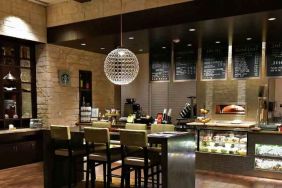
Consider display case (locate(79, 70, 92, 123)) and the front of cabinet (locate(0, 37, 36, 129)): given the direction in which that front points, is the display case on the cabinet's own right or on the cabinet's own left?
on the cabinet's own left

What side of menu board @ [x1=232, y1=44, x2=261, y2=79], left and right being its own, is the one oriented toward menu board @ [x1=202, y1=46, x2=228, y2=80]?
right

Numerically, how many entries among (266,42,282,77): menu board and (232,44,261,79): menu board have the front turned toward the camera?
2

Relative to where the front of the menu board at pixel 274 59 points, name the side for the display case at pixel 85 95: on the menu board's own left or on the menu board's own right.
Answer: on the menu board's own right

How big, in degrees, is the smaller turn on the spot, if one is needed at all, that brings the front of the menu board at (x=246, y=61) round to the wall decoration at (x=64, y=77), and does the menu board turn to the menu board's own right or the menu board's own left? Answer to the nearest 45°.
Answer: approximately 90° to the menu board's own right

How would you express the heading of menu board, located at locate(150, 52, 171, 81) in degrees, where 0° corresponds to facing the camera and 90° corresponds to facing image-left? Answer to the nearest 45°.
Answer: approximately 0°
